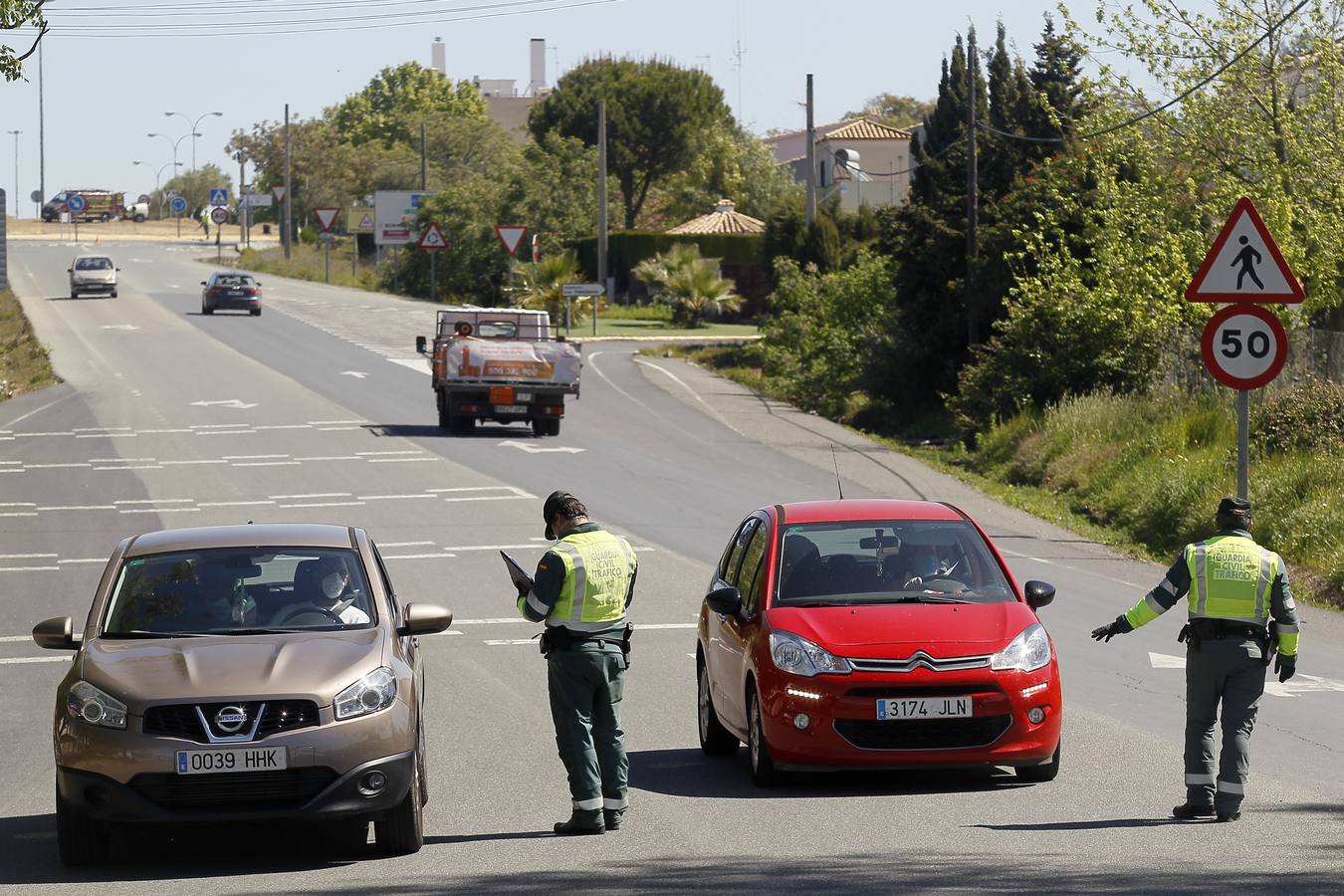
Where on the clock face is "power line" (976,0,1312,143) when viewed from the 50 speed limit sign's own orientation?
The power line is roughly at 6 o'clock from the 50 speed limit sign.

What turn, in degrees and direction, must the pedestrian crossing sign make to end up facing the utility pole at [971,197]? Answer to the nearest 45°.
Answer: approximately 180°

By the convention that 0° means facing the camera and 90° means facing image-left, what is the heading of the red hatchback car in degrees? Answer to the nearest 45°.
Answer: approximately 0°

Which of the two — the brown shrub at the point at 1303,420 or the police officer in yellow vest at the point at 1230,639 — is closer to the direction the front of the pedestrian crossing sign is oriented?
the police officer in yellow vest

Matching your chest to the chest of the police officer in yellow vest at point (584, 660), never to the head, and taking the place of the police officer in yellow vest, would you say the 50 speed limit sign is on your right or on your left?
on your right

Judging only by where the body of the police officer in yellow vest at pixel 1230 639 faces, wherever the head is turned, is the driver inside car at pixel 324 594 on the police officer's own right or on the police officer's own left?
on the police officer's own left

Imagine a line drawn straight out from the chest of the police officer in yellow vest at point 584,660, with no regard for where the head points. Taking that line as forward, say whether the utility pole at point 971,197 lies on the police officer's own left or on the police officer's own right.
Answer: on the police officer's own right

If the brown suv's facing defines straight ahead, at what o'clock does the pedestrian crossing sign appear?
The pedestrian crossing sign is roughly at 8 o'clock from the brown suv.

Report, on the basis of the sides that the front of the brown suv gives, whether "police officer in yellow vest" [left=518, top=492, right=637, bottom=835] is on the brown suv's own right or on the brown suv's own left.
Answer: on the brown suv's own left

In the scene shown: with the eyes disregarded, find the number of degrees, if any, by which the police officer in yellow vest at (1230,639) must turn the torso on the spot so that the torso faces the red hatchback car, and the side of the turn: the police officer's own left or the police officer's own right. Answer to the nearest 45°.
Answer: approximately 90° to the police officer's own left
